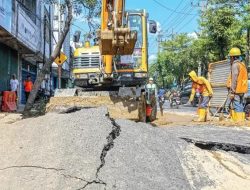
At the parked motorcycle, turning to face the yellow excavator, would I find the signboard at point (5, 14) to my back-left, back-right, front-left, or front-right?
front-right

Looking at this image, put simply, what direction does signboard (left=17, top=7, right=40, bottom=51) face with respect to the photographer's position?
facing the viewer and to the right of the viewer

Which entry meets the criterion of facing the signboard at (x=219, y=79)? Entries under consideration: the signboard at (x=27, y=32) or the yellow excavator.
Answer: the signboard at (x=27, y=32)

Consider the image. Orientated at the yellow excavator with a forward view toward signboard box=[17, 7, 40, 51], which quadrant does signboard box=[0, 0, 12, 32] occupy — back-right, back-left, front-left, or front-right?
front-left

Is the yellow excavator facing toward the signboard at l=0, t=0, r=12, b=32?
no

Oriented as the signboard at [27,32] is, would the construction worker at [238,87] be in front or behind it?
in front

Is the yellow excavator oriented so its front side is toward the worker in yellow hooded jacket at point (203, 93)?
no

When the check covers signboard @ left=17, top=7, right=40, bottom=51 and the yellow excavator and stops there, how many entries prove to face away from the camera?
0

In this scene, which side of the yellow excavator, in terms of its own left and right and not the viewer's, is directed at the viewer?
front

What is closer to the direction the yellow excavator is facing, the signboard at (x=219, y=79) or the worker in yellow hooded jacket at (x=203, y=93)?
the worker in yellow hooded jacket

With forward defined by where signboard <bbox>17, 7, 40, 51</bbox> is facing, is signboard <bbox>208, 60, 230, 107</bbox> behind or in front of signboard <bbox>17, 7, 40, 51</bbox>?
in front
